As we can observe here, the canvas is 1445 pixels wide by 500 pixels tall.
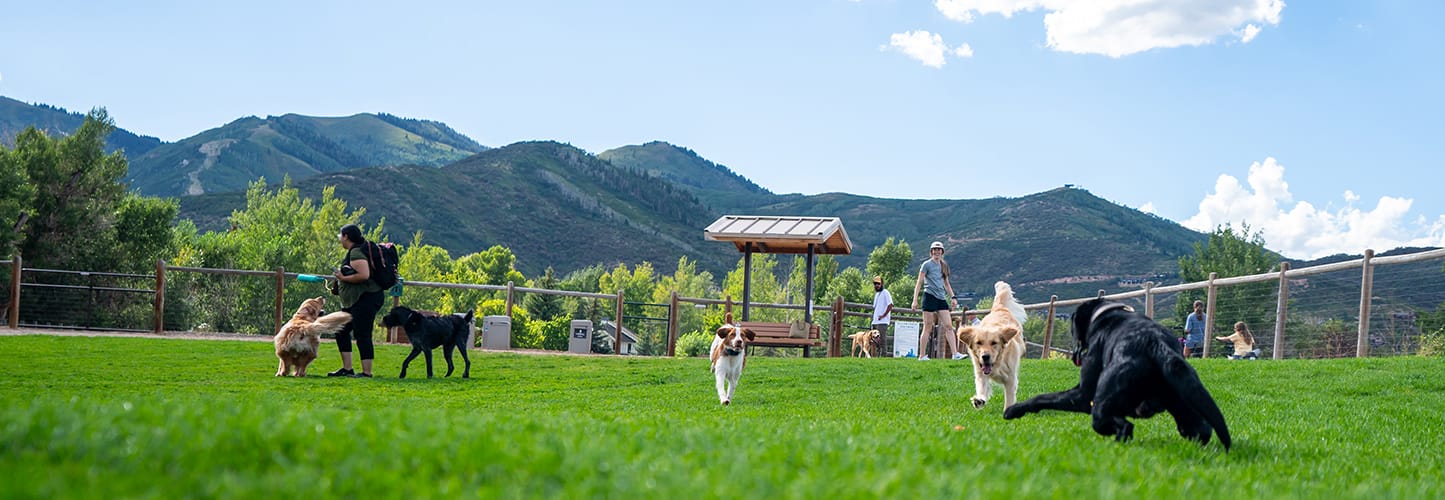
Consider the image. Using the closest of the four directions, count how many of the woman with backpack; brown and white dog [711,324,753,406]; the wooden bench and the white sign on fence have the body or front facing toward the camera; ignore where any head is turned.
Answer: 3

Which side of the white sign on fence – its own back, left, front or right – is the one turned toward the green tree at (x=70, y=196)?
right

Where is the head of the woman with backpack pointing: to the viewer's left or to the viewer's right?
to the viewer's left

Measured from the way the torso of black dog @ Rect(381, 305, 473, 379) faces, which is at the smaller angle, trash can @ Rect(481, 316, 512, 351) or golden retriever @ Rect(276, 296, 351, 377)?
the golden retriever

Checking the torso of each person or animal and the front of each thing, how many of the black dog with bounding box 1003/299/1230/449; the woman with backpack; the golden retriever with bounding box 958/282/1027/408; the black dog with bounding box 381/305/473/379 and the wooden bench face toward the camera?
2

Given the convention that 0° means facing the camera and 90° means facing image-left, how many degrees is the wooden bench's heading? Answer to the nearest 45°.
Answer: approximately 0°

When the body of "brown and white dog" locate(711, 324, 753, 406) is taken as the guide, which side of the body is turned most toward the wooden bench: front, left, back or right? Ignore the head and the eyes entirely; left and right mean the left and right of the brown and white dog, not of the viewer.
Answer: back

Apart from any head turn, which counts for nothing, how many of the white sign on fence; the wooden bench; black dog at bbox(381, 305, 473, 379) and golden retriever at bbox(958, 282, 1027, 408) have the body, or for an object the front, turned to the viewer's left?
1

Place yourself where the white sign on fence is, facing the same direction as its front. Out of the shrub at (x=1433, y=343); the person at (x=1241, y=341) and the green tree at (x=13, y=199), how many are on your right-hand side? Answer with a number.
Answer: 1

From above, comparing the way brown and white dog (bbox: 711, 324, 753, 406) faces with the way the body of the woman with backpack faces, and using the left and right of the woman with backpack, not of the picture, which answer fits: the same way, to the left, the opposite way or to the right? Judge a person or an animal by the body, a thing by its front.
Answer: to the left

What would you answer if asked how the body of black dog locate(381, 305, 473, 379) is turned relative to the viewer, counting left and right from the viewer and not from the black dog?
facing to the left of the viewer

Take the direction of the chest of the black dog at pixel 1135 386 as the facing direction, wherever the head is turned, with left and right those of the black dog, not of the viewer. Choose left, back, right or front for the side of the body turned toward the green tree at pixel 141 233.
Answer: front

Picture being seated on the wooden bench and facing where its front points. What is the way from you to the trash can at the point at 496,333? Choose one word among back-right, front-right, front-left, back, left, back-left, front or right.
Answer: right

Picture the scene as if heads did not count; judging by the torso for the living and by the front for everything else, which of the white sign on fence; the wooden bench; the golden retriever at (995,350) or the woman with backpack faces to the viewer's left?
the woman with backpack
